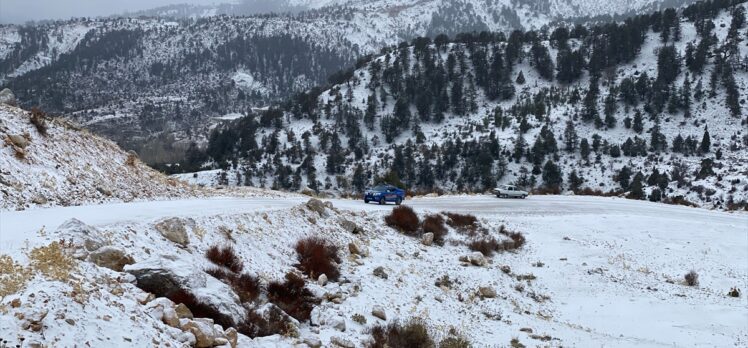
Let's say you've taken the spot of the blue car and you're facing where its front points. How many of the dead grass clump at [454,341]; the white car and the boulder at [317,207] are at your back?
1

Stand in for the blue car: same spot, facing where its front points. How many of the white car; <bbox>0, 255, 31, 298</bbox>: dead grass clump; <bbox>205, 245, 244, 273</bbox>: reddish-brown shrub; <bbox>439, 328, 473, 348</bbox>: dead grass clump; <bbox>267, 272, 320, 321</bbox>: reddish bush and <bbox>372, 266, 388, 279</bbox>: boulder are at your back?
1

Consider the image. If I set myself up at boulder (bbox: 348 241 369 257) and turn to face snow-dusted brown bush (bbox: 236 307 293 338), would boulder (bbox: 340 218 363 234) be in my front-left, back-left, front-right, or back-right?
back-right

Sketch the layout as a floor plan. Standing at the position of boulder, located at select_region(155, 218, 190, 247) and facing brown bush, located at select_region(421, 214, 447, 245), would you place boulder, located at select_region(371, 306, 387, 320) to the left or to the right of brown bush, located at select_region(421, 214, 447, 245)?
right

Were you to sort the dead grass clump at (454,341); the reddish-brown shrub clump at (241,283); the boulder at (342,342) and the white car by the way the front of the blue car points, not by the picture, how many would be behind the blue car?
1

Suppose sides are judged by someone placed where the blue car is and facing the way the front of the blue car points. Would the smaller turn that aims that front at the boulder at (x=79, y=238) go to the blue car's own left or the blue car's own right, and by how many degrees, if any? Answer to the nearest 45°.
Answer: approximately 45° to the blue car's own left

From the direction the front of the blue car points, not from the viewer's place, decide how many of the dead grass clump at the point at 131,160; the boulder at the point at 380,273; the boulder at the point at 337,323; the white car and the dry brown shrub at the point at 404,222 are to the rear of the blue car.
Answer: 1

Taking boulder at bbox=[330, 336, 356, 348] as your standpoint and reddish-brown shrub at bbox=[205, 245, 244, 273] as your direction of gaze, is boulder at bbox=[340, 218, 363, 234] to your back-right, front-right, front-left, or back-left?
front-right

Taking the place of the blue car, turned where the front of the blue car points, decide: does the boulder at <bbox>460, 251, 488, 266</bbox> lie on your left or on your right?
on your left

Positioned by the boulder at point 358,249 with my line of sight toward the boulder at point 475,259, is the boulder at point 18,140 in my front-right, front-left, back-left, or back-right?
back-left

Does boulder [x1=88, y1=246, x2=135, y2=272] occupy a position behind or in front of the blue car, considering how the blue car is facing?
in front

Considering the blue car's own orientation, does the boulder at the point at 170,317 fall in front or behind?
in front

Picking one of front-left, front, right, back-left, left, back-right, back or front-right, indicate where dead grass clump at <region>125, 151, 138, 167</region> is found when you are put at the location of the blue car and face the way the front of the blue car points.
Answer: front

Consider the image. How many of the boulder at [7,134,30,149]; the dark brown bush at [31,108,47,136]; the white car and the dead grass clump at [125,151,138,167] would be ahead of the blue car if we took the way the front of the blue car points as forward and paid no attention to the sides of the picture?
3

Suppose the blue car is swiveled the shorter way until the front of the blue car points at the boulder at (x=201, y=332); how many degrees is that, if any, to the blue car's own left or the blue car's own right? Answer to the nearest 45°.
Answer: approximately 45° to the blue car's own left

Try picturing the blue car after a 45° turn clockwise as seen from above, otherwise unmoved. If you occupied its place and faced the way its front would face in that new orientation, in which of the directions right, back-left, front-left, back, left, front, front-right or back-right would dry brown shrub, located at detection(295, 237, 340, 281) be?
left

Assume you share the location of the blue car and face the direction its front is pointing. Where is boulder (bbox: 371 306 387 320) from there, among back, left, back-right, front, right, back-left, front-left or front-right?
front-left

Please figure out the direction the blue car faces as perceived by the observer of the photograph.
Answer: facing the viewer and to the left of the viewer
